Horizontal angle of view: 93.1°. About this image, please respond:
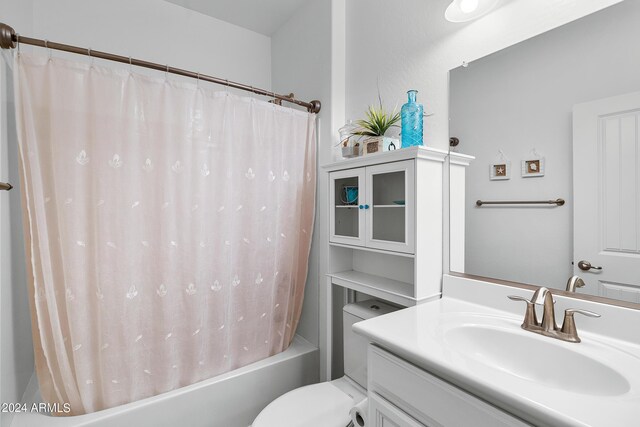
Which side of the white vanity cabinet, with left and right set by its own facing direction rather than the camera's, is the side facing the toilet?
right

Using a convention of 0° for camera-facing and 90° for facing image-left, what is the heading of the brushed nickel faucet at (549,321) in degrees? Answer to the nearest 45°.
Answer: approximately 45°

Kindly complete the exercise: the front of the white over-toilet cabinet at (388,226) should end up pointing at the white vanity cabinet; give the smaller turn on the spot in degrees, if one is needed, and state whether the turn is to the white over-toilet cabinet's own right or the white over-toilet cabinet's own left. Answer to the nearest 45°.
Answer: approximately 45° to the white over-toilet cabinet's own left

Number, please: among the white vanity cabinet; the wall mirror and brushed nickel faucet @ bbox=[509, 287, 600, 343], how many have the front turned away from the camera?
0

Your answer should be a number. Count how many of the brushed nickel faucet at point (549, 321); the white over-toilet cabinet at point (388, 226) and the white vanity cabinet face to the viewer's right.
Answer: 0

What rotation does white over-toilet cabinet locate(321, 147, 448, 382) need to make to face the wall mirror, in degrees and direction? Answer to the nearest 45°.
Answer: approximately 90° to its left

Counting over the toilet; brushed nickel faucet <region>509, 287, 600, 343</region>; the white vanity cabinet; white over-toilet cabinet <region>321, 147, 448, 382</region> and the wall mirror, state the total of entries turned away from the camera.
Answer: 0

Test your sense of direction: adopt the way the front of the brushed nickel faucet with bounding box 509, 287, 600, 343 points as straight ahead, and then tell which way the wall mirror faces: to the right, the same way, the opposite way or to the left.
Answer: the same way

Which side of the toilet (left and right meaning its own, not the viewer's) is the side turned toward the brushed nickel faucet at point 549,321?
left
